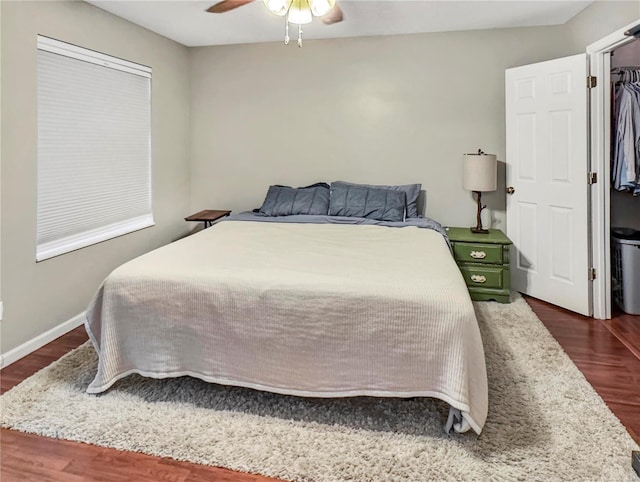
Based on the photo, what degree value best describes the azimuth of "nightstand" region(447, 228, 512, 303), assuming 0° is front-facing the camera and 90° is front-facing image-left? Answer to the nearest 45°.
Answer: approximately 0°

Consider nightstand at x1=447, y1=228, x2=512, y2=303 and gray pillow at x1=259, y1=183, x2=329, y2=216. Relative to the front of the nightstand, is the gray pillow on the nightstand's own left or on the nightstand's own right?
on the nightstand's own right

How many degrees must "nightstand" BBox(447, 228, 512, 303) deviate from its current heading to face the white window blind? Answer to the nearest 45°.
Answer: approximately 45° to its right

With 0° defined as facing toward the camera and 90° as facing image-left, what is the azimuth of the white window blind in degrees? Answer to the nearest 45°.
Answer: approximately 315°
